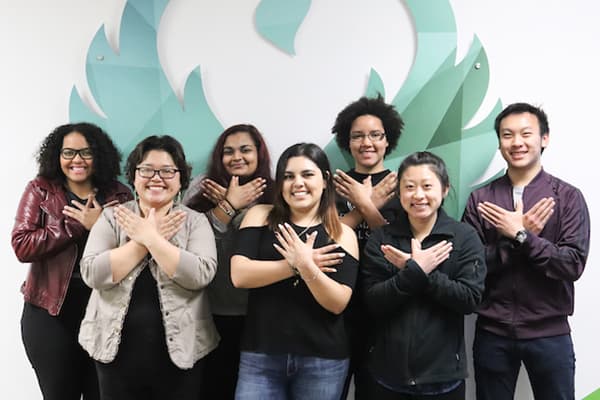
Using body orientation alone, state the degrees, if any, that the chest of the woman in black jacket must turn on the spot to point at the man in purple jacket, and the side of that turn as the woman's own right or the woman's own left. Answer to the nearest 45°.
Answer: approximately 135° to the woman's own left

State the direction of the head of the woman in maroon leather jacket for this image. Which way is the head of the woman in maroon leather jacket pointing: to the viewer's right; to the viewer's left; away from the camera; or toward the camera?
toward the camera

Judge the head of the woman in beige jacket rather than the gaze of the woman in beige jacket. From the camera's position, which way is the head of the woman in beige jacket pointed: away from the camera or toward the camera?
toward the camera

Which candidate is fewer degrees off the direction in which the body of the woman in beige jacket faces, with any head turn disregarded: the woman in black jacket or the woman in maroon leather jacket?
the woman in black jacket

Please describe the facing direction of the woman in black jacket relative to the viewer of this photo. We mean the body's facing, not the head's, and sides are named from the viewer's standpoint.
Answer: facing the viewer

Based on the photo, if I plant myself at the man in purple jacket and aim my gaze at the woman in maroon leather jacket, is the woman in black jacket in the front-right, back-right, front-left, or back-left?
front-left

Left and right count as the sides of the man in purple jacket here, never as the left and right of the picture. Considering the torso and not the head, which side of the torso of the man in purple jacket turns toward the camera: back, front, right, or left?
front

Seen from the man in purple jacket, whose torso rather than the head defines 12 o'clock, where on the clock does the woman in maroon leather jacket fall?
The woman in maroon leather jacket is roughly at 2 o'clock from the man in purple jacket.

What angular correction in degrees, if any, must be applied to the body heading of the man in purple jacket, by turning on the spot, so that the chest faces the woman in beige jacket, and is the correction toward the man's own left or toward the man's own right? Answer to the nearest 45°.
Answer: approximately 45° to the man's own right

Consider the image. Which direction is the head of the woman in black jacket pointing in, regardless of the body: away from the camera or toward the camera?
toward the camera

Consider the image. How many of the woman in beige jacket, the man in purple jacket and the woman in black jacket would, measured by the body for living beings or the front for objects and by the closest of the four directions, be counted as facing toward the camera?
3

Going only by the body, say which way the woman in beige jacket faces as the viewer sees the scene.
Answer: toward the camera

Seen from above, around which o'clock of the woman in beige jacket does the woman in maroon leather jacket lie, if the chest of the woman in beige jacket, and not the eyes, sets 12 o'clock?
The woman in maroon leather jacket is roughly at 5 o'clock from the woman in beige jacket.

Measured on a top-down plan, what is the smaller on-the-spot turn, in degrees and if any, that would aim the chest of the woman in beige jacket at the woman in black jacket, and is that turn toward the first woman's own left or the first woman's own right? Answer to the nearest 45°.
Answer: approximately 90° to the first woman's own left

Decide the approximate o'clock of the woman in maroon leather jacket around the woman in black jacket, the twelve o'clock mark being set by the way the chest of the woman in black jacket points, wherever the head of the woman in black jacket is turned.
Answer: The woman in maroon leather jacket is roughly at 3 o'clock from the woman in black jacket.

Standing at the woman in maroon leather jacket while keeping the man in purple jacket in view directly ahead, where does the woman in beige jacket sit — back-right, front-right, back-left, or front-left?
front-right

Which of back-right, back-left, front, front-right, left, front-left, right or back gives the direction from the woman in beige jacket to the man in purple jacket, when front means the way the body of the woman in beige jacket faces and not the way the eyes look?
left
